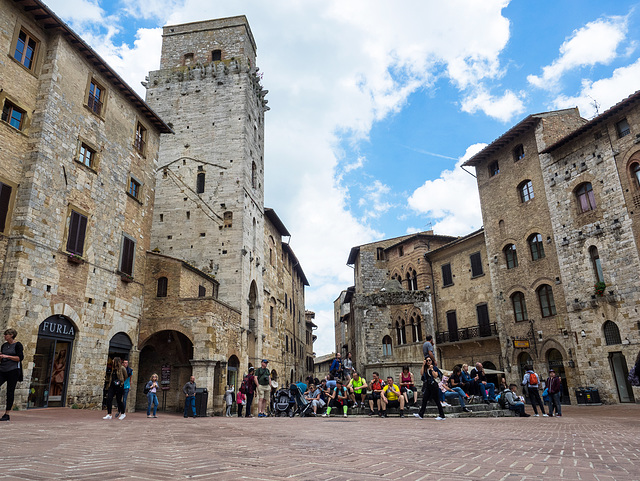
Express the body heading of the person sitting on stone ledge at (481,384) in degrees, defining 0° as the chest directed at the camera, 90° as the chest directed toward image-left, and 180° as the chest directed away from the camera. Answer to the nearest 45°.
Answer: approximately 315°

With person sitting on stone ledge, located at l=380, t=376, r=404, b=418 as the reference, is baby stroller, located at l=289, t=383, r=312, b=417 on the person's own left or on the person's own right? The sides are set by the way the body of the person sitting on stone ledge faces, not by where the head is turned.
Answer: on the person's own right

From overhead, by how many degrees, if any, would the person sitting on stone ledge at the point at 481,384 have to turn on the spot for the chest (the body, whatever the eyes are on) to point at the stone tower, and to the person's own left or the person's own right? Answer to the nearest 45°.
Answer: approximately 135° to the person's own right

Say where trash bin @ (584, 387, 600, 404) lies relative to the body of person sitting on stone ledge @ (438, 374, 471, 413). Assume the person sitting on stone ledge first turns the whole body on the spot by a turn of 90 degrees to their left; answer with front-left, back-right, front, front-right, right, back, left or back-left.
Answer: front

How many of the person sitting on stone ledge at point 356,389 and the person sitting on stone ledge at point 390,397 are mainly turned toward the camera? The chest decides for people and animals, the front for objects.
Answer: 2

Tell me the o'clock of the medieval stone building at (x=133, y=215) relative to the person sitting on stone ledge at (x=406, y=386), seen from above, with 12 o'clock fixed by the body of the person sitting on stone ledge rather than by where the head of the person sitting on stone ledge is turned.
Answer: The medieval stone building is roughly at 3 o'clock from the person sitting on stone ledge.

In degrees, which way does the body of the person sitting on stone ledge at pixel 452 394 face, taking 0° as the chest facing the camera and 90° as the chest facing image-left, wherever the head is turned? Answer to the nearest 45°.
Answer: approximately 315°

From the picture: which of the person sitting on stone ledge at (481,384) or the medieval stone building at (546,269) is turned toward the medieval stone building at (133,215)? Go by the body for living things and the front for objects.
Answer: the medieval stone building at (546,269)
